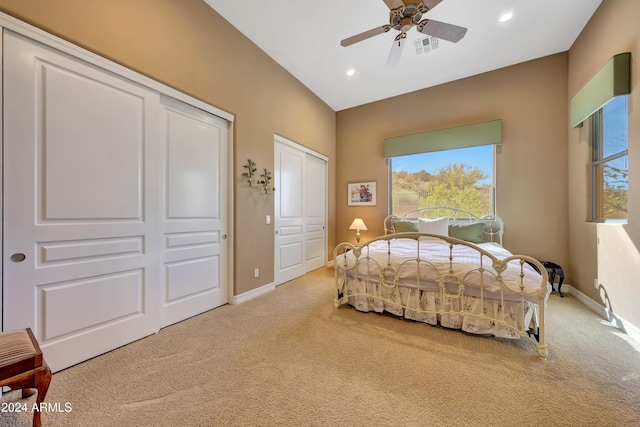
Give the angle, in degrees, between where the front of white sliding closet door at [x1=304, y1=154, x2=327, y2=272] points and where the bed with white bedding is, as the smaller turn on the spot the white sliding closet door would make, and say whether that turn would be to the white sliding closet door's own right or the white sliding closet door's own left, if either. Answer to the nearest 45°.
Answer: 0° — it already faces it

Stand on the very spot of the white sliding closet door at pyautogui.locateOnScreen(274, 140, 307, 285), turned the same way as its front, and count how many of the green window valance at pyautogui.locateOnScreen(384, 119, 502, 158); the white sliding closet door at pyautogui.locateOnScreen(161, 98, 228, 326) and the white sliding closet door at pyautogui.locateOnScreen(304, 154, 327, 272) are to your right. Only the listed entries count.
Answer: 1

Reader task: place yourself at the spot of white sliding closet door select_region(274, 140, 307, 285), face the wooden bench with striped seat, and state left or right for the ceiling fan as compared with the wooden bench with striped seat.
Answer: left

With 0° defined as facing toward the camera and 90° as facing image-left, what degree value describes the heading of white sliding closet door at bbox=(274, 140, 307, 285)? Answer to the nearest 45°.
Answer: approximately 315°

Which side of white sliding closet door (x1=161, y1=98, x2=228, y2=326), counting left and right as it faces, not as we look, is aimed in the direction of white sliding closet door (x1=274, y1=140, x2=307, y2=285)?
left

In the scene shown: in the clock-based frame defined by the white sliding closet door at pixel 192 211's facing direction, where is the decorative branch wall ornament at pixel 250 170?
The decorative branch wall ornament is roughly at 10 o'clock from the white sliding closet door.

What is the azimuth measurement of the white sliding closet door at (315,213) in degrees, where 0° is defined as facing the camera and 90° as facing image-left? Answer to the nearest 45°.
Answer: approximately 315°

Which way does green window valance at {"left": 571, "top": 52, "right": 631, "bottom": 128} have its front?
to the viewer's left

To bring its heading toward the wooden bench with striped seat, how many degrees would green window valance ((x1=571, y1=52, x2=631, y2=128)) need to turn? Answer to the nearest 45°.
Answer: approximately 45° to its left

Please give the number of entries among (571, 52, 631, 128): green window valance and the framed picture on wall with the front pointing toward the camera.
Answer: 1

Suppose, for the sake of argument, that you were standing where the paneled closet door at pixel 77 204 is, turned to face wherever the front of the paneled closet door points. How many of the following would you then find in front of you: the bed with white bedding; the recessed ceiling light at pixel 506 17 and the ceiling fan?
3
